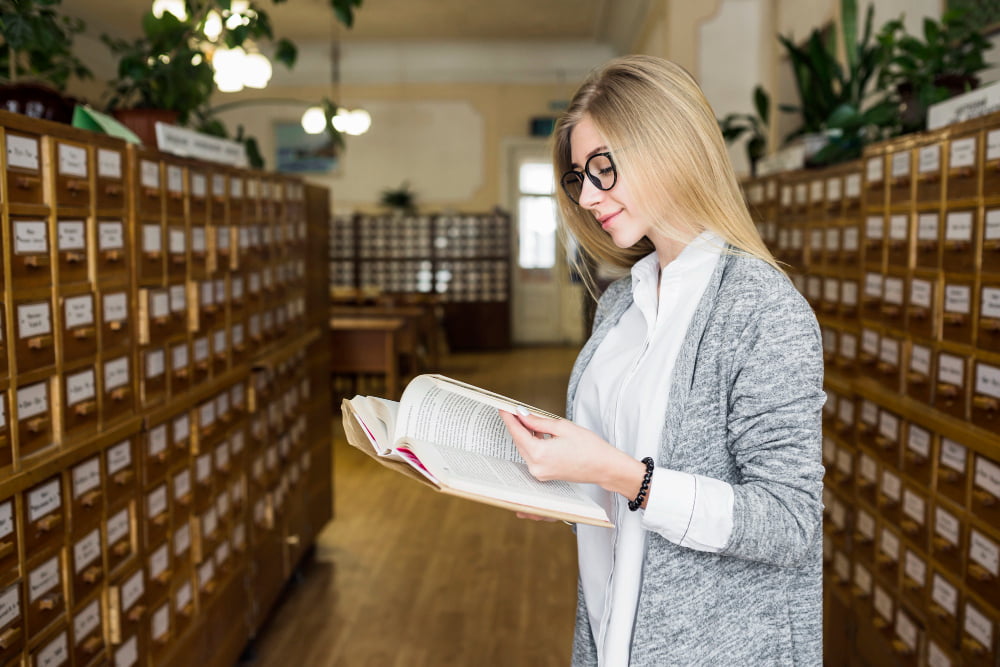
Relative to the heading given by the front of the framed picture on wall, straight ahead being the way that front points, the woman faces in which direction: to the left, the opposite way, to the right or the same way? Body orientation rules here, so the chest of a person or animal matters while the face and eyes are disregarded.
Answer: to the right

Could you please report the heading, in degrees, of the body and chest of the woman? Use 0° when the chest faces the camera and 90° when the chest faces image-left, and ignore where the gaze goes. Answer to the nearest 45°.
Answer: approximately 45°

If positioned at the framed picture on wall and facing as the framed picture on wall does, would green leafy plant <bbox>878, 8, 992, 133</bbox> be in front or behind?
in front

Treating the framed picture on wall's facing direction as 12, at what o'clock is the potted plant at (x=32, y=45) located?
The potted plant is roughly at 12 o'clock from the framed picture on wall.

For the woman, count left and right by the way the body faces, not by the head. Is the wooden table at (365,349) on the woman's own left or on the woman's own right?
on the woman's own right

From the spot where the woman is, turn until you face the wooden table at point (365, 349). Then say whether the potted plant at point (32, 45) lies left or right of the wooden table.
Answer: left

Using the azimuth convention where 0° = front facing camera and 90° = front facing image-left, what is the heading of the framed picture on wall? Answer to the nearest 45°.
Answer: approximately 0°

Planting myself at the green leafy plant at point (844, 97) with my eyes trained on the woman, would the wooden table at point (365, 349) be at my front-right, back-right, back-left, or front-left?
back-right

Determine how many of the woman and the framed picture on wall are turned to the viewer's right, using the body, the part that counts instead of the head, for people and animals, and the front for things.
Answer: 0

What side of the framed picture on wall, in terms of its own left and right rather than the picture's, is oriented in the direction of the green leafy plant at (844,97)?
front

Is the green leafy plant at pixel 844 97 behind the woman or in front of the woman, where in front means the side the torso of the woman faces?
behind

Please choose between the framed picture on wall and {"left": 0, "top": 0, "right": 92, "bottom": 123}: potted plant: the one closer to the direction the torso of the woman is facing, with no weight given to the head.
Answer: the potted plant
